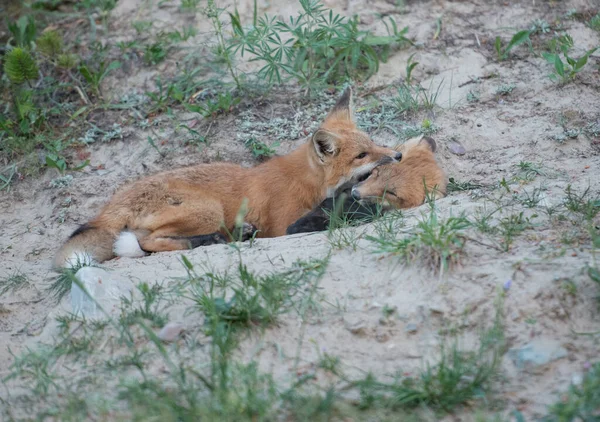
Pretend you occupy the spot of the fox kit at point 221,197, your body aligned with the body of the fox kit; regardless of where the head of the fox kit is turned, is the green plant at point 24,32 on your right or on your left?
on your left

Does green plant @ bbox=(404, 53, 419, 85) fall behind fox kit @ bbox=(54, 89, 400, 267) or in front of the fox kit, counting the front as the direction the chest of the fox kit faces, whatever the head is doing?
in front

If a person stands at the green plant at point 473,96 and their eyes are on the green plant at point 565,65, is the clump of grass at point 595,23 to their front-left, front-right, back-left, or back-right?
front-left

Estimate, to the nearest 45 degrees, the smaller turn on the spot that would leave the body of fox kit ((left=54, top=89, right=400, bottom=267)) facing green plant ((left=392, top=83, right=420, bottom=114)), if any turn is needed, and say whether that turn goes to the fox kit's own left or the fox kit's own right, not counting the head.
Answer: approximately 45° to the fox kit's own left

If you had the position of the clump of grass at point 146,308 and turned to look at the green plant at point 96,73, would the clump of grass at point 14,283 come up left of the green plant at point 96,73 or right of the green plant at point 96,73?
left

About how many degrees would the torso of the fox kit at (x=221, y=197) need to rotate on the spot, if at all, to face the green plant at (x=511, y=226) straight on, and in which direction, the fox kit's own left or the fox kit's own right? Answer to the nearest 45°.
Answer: approximately 45° to the fox kit's own right

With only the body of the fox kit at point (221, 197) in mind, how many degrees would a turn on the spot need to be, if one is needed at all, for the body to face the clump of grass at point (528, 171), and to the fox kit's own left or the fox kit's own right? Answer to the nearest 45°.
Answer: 0° — it already faces it

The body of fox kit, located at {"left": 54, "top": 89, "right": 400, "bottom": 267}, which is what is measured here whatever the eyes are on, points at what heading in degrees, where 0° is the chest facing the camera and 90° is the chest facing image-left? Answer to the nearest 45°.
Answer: approximately 270°

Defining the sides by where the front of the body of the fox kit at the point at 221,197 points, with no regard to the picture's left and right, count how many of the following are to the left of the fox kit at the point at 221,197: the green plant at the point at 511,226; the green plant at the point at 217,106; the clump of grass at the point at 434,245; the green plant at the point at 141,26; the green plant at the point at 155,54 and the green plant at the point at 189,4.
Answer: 4

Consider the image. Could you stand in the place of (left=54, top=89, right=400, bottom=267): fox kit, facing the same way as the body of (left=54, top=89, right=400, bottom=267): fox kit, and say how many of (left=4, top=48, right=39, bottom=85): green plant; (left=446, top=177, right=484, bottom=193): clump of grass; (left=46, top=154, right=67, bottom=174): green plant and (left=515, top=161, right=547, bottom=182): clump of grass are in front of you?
2

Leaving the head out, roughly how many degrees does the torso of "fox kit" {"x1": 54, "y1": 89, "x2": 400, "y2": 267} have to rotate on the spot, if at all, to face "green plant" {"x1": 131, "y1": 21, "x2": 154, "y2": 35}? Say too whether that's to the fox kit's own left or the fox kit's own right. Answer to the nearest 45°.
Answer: approximately 90° to the fox kit's own left

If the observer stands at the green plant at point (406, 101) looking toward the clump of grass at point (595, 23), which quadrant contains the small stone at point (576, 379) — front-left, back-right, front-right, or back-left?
back-right

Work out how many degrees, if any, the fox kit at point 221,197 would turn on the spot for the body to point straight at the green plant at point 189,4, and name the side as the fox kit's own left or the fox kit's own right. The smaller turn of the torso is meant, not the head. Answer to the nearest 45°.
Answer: approximately 90° to the fox kit's own left

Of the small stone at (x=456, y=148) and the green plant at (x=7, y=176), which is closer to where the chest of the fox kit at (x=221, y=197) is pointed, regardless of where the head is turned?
the small stone

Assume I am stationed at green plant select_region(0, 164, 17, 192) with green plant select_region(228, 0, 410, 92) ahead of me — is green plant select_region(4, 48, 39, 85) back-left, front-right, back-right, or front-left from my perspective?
front-left

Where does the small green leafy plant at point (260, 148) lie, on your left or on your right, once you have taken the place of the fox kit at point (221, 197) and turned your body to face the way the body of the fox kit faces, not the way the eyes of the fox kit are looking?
on your left

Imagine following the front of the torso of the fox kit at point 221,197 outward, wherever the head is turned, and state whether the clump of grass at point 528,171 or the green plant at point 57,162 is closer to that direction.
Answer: the clump of grass
